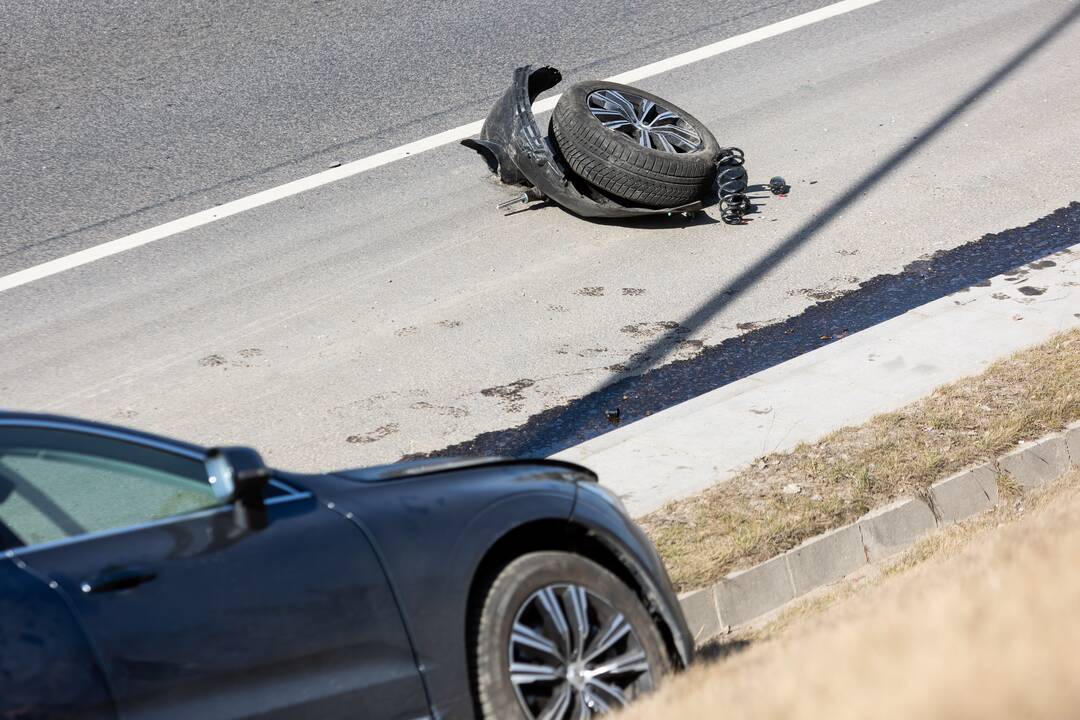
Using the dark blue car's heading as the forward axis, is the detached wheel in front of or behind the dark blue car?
in front

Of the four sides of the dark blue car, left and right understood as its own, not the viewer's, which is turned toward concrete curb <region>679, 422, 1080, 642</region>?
front

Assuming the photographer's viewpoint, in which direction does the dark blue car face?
facing away from the viewer and to the right of the viewer

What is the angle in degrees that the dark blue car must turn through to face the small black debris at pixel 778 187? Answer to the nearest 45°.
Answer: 0° — it already faces it

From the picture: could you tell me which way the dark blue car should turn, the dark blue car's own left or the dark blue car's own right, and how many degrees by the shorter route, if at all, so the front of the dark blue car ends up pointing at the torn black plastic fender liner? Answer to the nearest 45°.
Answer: approximately 45° to the dark blue car's own left
